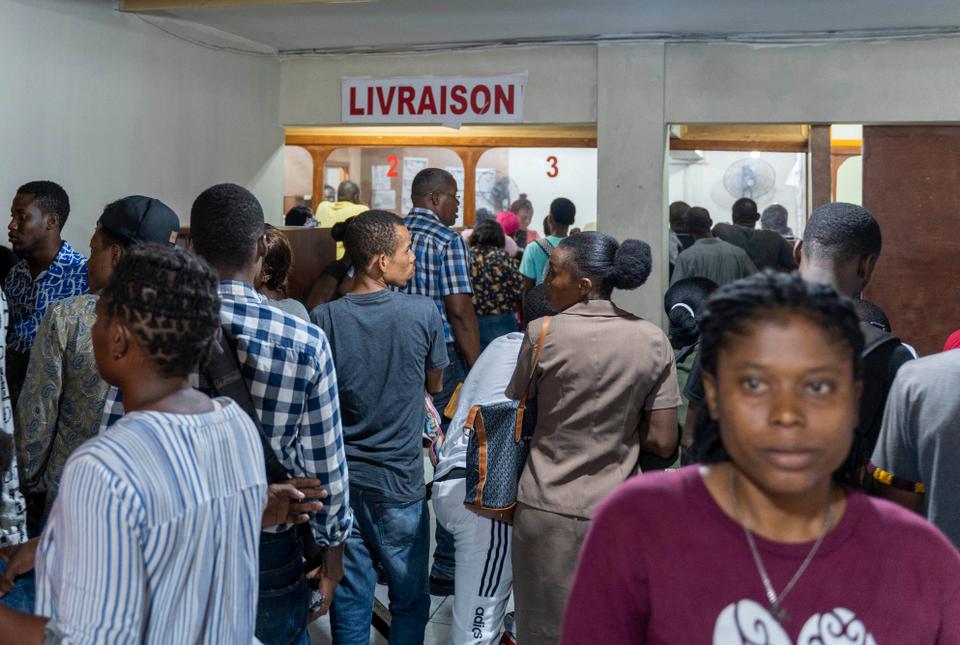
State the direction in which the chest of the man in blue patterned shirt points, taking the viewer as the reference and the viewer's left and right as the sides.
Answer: facing the viewer and to the left of the viewer

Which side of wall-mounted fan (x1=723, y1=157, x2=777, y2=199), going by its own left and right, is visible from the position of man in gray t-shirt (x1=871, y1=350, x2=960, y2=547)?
front

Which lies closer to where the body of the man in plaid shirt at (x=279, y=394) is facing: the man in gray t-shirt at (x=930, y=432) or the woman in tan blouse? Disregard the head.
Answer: the woman in tan blouse

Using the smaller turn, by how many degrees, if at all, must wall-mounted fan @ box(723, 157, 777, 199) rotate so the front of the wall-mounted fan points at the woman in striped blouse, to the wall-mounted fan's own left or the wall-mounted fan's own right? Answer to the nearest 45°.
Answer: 0° — it already faces them

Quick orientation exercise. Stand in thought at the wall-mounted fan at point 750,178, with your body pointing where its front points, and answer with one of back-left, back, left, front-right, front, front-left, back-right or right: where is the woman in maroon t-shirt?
front

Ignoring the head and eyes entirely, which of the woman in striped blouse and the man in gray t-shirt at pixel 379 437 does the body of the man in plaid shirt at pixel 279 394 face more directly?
the man in gray t-shirt

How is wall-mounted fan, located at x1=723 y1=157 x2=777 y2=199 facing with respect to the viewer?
toward the camera

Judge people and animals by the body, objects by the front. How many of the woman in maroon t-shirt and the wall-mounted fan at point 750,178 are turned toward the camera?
2

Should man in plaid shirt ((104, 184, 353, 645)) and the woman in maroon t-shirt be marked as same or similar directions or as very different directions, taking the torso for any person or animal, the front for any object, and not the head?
very different directions

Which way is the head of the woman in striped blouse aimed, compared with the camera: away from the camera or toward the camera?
away from the camera

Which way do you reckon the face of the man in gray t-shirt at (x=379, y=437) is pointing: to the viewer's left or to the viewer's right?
to the viewer's right

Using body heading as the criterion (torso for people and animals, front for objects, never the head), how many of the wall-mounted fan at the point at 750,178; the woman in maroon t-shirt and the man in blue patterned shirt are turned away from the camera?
0
